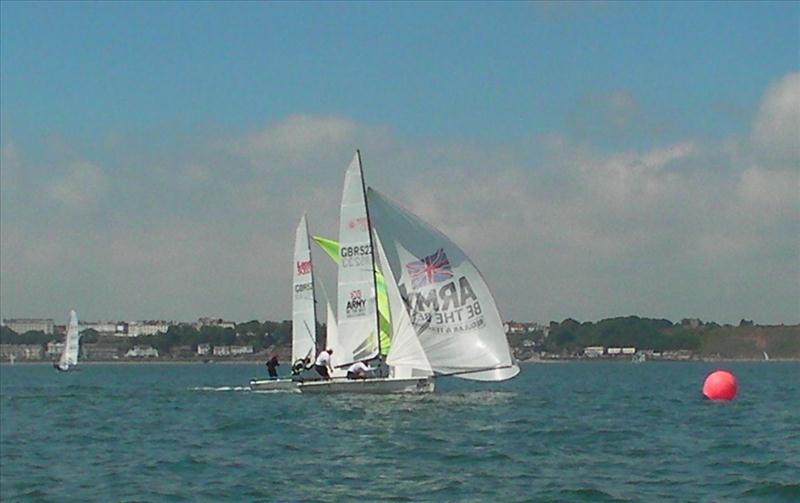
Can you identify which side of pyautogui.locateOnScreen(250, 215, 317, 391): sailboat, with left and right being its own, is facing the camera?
right

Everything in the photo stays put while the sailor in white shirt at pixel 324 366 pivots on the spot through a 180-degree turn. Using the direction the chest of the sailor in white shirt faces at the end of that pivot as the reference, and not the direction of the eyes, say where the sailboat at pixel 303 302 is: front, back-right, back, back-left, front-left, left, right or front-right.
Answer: right

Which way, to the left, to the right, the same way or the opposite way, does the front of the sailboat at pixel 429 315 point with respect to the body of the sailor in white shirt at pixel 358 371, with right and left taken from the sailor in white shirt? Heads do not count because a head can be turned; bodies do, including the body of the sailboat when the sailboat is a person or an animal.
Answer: the same way

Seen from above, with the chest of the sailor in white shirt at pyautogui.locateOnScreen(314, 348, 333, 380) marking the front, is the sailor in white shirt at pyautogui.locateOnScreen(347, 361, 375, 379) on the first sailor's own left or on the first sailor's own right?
on the first sailor's own right

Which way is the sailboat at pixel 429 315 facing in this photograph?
to the viewer's right

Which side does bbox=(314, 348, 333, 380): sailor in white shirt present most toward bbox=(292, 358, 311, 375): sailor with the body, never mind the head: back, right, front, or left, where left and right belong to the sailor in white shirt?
left

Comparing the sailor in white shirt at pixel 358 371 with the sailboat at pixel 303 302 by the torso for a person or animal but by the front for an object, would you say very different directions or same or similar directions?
same or similar directions

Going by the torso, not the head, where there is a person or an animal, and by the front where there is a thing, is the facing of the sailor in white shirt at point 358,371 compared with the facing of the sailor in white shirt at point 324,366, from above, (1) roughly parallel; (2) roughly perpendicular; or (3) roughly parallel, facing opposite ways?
roughly parallel

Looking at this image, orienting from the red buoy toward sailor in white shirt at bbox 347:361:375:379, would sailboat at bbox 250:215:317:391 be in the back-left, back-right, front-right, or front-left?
front-right

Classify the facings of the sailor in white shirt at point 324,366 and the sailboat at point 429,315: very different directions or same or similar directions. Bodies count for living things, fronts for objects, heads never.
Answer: same or similar directions
